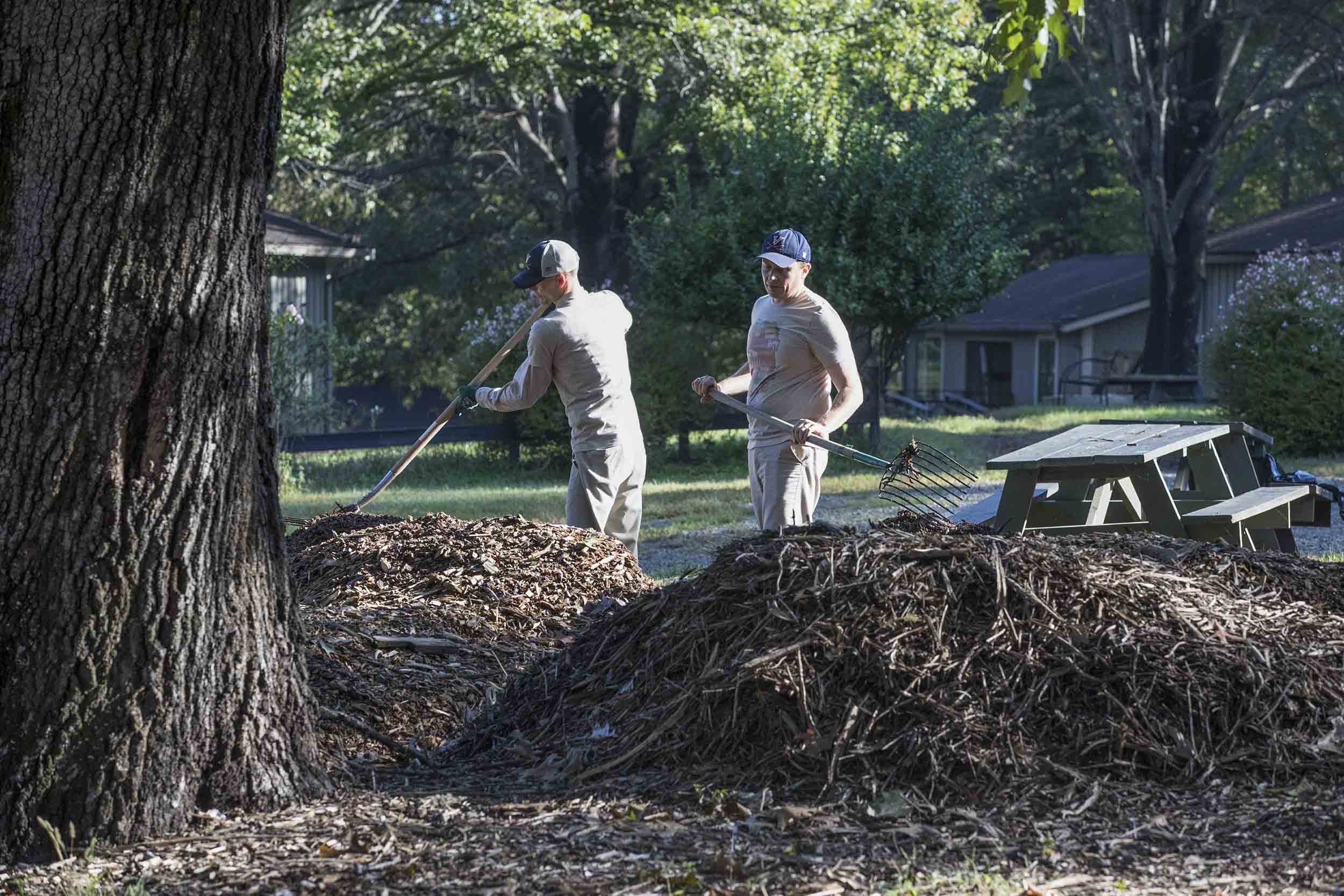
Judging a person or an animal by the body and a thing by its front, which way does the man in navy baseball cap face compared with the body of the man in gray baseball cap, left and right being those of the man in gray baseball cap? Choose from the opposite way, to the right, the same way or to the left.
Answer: to the left

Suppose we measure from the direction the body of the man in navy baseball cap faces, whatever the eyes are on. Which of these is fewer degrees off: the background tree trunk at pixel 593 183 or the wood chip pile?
the wood chip pile

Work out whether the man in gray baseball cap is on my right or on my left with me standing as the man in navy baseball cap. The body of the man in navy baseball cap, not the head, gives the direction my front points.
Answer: on my right

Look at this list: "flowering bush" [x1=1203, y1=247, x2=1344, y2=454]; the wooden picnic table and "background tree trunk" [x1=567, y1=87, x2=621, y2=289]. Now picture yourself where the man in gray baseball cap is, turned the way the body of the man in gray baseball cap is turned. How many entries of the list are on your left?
0

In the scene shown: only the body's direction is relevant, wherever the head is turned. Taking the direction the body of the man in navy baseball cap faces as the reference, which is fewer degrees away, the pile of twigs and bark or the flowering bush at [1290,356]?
the pile of twigs and bark

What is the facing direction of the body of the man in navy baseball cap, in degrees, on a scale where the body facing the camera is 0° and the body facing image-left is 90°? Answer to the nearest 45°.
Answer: approximately 45°

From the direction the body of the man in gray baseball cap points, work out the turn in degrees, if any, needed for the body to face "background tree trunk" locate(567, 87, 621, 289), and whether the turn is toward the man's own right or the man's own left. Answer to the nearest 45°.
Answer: approximately 45° to the man's own right

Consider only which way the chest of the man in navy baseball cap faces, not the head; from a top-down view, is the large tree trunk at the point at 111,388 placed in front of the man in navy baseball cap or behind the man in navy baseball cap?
in front

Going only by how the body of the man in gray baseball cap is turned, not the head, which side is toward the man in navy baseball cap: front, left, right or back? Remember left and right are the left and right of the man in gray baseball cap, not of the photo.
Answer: back

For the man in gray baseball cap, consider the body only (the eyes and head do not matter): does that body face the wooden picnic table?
no

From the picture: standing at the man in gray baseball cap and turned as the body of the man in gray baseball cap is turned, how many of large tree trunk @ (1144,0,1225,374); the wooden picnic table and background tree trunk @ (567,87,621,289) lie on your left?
0

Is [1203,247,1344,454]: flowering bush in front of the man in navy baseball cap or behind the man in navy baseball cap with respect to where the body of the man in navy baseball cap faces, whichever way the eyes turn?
behind

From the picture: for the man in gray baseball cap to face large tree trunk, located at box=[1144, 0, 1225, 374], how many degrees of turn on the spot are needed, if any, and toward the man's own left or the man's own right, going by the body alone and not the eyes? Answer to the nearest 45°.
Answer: approximately 90° to the man's own right

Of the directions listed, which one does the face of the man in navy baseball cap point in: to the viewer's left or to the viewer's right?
to the viewer's left

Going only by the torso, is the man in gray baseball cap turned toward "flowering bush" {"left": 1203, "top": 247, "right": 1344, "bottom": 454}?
no

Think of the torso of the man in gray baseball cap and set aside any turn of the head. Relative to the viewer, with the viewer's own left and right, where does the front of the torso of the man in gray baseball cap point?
facing away from the viewer and to the left of the viewer
